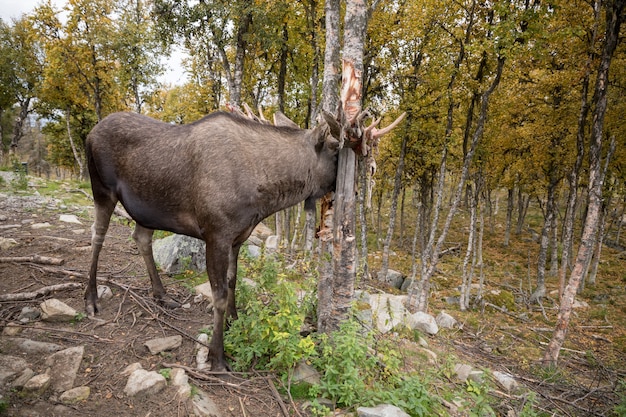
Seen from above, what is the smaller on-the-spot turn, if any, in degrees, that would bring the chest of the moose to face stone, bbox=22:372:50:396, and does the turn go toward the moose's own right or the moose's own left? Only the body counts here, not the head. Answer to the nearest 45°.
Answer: approximately 90° to the moose's own right

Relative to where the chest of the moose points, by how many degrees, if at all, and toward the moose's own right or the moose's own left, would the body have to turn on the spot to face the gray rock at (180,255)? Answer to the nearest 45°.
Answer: approximately 135° to the moose's own left

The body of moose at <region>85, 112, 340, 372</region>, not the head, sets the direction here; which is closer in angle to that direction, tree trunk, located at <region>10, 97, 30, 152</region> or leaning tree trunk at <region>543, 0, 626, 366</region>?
the leaning tree trunk

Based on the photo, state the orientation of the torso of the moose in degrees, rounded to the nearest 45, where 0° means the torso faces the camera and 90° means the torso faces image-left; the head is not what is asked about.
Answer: approximately 315°

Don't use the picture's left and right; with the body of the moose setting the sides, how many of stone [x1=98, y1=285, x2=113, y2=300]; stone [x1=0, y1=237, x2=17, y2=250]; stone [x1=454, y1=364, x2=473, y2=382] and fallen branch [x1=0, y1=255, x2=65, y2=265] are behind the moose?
3

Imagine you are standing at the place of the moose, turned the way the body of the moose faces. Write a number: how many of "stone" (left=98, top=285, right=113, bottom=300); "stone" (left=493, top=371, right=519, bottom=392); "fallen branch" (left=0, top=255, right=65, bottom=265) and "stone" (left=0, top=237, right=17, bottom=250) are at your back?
3

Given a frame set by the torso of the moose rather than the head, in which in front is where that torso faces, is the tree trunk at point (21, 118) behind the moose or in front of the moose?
behind

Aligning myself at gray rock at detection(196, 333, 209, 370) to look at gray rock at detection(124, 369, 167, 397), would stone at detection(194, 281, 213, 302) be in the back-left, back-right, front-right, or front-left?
back-right

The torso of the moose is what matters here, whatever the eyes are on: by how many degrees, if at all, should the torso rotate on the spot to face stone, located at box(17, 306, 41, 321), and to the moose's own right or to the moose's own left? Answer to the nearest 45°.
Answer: approximately 135° to the moose's own right
